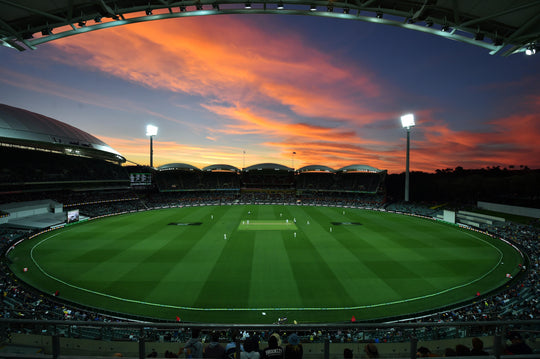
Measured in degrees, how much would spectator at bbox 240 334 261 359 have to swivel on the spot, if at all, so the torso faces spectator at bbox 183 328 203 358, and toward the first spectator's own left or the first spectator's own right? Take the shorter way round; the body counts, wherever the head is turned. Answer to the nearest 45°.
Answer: approximately 90° to the first spectator's own left

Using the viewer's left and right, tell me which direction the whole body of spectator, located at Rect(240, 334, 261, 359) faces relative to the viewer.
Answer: facing away from the viewer

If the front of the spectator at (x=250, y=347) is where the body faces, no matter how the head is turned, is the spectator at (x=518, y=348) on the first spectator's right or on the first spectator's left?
on the first spectator's right
